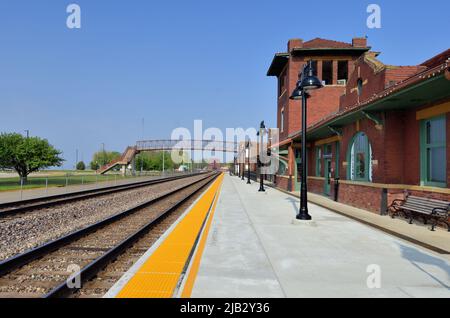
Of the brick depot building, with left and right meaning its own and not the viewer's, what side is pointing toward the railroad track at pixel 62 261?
front

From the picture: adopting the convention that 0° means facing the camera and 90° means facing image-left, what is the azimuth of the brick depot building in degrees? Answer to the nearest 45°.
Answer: approximately 45°

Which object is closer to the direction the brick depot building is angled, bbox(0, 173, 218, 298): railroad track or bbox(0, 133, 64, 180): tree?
the railroad track

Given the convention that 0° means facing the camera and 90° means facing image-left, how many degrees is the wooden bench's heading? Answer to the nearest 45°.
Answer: approximately 45°

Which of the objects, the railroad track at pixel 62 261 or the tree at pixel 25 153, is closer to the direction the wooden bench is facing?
the railroad track

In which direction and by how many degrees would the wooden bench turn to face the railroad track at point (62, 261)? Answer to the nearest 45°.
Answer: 0° — it already faces it

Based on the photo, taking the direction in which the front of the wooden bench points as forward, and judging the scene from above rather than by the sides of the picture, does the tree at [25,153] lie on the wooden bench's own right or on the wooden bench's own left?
on the wooden bench's own right

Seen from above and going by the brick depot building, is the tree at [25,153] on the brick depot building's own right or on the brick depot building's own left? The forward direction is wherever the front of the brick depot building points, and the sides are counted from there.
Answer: on the brick depot building's own right
